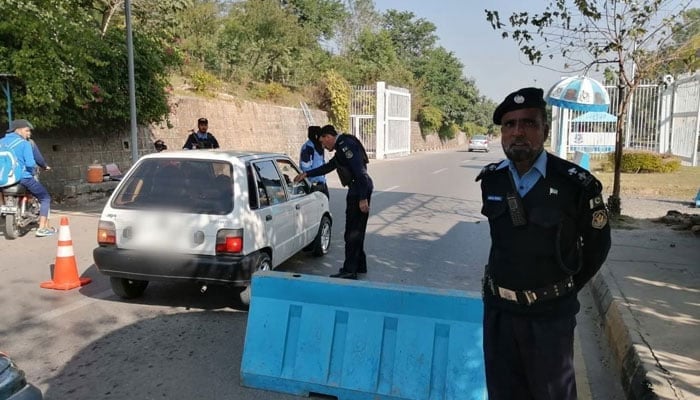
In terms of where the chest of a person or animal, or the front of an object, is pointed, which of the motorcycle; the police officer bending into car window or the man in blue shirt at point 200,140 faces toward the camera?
the man in blue shirt

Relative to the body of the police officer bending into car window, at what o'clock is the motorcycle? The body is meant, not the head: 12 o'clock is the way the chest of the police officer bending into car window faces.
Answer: The motorcycle is roughly at 1 o'clock from the police officer bending into car window.

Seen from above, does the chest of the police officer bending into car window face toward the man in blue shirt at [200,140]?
no

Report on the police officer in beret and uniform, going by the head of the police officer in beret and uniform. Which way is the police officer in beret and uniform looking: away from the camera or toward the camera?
toward the camera

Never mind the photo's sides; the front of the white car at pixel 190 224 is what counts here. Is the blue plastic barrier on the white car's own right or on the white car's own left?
on the white car's own right

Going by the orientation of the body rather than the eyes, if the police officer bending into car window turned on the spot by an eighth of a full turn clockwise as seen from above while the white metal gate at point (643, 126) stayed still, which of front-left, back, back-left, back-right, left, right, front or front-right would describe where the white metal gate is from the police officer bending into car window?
right

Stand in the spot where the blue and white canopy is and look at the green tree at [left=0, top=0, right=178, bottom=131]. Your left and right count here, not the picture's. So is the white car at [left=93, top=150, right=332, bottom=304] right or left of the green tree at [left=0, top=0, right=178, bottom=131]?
left

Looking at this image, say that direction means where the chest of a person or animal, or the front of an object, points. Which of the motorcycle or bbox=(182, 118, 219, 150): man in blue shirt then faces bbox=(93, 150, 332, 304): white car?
the man in blue shirt

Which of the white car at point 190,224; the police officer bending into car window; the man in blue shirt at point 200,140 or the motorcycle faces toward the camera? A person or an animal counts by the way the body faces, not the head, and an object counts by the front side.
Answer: the man in blue shirt

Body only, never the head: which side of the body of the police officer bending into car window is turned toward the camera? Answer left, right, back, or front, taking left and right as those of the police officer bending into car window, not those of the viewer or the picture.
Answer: left

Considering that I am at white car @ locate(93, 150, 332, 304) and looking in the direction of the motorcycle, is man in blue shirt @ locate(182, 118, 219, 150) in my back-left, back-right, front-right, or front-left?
front-right

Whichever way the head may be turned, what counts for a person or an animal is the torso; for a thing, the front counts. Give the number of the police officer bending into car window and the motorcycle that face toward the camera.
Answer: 0

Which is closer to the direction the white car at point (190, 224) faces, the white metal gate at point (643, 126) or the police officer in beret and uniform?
the white metal gate

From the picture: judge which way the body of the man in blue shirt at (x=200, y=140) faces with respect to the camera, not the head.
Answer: toward the camera

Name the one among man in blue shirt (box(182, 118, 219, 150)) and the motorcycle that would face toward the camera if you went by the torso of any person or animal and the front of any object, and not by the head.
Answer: the man in blue shirt

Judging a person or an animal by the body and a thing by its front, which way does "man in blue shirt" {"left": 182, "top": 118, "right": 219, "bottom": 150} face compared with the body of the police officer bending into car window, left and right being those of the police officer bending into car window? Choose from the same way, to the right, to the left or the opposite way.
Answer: to the left

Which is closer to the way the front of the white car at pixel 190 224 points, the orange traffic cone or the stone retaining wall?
the stone retaining wall

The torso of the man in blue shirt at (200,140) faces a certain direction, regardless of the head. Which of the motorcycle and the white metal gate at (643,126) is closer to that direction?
the motorcycle
